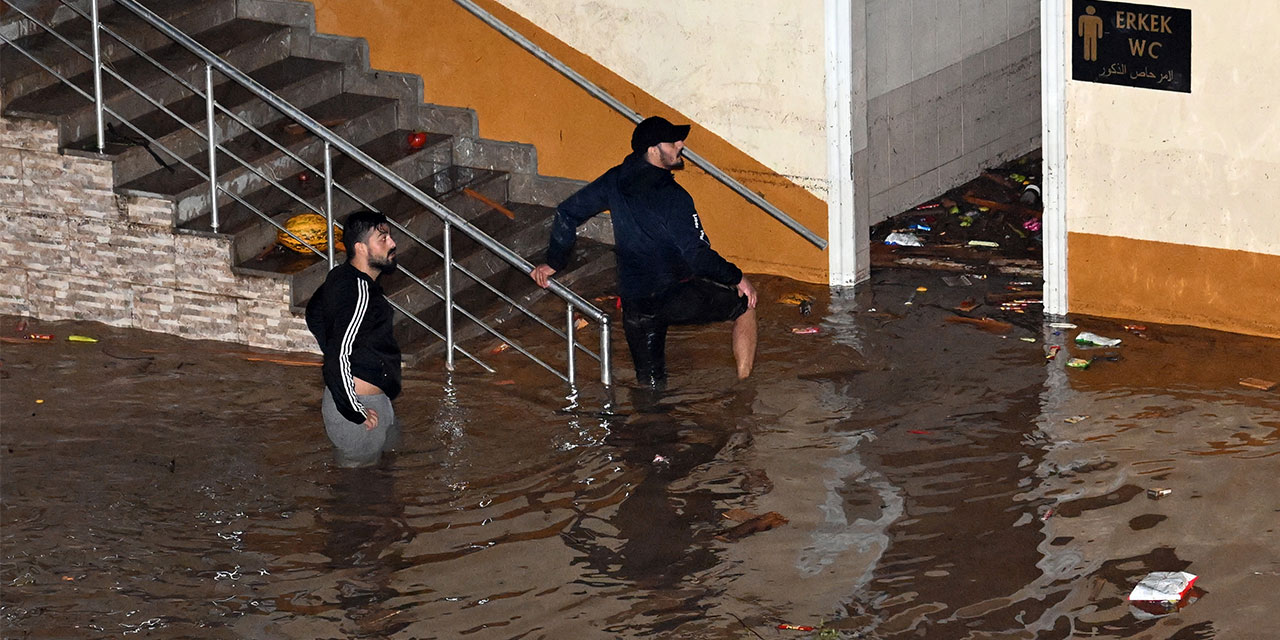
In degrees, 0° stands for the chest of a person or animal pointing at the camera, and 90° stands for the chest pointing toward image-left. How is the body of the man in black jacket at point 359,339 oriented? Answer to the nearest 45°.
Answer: approximately 270°

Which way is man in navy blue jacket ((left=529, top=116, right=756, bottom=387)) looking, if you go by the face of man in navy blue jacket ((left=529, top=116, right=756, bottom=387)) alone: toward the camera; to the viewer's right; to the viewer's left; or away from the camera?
to the viewer's right

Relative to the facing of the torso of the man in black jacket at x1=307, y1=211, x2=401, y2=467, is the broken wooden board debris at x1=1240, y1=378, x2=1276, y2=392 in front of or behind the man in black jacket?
in front

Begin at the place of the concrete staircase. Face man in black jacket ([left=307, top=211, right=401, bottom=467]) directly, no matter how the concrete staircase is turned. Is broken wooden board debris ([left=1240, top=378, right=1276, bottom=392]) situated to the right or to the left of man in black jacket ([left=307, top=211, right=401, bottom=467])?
left

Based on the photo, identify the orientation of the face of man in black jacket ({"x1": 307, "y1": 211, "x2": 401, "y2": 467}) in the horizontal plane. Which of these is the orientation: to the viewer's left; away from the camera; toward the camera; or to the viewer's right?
to the viewer's right

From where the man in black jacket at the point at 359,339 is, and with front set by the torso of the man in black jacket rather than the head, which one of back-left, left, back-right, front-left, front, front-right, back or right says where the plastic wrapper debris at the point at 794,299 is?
front-left

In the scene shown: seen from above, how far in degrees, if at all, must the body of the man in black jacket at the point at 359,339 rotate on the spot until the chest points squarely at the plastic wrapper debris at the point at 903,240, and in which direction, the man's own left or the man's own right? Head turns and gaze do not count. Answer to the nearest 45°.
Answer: approximately 45° to the man's own left

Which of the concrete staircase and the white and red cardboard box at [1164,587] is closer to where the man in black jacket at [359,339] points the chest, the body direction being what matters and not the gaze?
the white and red cardboard box

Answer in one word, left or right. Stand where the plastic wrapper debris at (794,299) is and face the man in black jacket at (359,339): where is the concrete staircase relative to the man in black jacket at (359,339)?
right
